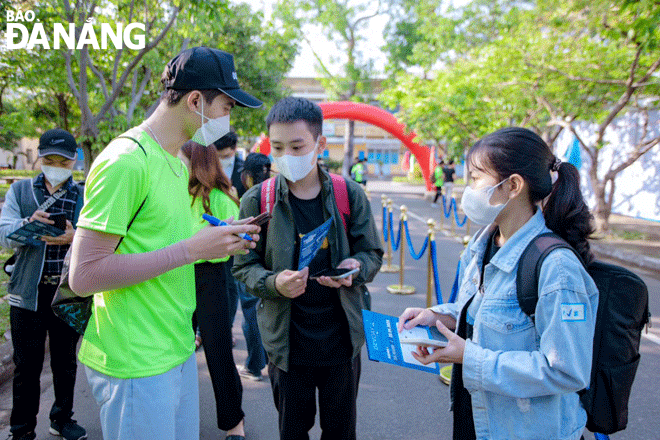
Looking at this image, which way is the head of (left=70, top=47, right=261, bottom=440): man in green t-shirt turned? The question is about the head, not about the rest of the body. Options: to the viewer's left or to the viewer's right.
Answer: to the viewer's right

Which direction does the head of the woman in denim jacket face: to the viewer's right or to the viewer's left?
to the viewer's left

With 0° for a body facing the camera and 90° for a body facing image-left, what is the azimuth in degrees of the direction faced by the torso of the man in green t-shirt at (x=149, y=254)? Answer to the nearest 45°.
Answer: approximately 270°

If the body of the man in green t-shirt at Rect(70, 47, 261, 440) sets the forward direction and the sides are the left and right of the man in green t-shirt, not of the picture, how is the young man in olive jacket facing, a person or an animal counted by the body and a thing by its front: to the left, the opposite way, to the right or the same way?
to the right

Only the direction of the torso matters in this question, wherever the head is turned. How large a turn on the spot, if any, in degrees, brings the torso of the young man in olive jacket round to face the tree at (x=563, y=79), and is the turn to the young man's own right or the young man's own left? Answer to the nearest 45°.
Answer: approximately 135° to the young man's own left

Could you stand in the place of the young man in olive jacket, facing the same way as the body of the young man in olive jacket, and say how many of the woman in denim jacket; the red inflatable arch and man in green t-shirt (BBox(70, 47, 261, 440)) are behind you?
1

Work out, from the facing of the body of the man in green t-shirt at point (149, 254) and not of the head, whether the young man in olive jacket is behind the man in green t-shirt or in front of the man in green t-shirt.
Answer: in front

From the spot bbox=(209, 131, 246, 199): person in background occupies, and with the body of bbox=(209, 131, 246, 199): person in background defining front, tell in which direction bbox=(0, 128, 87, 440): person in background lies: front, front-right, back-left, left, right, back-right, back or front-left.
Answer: front

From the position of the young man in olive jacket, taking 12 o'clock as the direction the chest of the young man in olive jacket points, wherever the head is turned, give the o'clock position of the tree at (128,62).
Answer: The tree is roughly at 5 o'clock from the young man in olive jacket.

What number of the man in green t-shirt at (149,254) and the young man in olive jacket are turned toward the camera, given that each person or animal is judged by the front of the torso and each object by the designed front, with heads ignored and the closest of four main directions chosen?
1

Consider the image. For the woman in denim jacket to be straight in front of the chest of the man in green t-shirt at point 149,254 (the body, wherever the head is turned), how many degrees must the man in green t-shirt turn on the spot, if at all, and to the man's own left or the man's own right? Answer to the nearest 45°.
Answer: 0° — they already face them

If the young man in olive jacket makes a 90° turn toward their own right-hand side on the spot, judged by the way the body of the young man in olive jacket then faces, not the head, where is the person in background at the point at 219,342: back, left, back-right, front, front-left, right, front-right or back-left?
front-right

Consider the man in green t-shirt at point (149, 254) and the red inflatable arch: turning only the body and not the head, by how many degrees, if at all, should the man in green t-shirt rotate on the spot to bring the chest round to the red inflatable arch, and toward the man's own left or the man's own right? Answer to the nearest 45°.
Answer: approximately 45° to the man's own left

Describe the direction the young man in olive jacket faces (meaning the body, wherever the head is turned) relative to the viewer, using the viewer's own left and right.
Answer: facing the viewer
